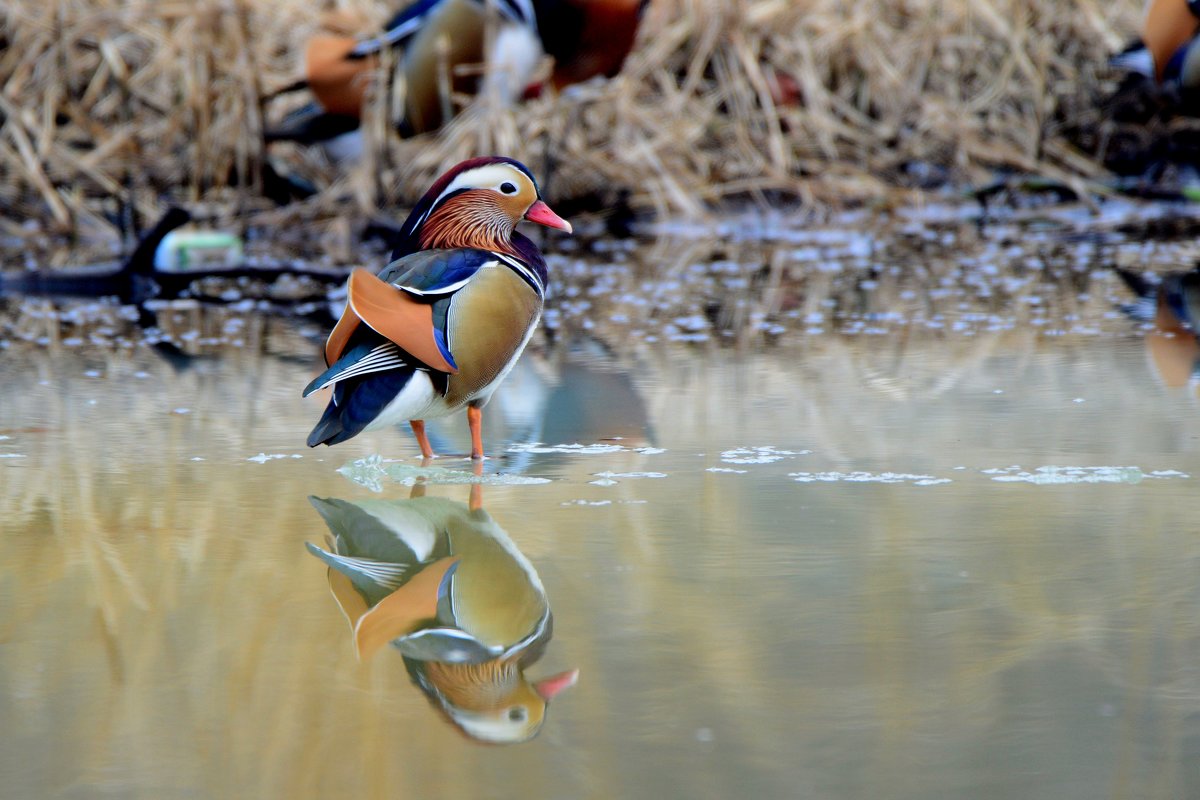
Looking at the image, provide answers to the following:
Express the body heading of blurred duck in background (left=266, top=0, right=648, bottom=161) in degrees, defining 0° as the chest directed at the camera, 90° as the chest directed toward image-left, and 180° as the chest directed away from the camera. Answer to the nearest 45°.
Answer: approximately 270°

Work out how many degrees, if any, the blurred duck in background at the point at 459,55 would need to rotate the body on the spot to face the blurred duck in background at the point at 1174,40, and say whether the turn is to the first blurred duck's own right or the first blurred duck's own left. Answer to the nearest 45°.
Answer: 0° — it already faces it

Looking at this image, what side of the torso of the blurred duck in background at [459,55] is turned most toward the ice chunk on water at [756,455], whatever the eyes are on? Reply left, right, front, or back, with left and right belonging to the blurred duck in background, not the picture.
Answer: right

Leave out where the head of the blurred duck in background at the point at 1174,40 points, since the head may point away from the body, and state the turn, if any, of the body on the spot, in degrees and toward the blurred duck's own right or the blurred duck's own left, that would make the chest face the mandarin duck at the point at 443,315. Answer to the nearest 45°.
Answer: approximately 90° to the blurred duck's own right

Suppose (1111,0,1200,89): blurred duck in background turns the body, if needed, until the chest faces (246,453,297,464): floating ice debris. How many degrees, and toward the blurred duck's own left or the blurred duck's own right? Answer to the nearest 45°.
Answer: approximately 90° to the blurred duck's own right

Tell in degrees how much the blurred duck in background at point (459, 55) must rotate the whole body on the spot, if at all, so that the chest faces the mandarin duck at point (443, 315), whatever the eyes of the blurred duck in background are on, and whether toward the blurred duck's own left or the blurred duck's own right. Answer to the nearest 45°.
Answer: approximately 90° to the blurred duck's own right

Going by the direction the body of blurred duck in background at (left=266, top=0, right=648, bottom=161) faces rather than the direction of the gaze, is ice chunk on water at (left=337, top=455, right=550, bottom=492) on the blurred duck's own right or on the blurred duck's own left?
on the blurred duck's own right

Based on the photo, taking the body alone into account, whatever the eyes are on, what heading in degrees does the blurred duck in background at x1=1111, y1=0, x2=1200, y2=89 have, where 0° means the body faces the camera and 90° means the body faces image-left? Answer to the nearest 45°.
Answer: approximately 270°
